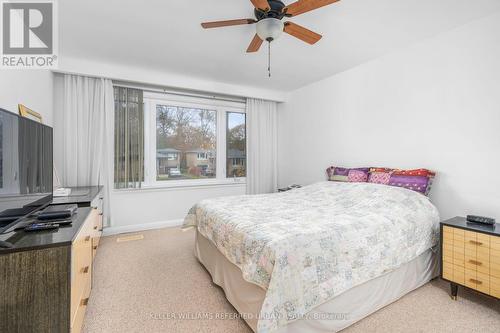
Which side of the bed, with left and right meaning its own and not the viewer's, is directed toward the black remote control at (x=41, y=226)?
front

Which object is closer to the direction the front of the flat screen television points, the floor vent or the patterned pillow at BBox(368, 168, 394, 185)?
the patterned pillow

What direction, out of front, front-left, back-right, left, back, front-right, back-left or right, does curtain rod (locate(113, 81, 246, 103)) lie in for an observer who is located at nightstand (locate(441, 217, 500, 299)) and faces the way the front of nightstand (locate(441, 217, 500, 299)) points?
front-right

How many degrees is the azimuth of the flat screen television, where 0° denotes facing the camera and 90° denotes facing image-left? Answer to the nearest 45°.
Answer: approximately 315°

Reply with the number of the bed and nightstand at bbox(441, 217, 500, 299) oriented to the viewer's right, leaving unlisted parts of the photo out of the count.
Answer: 0

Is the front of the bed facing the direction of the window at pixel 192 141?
no

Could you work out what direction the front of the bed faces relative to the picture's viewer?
facing the viewer and to the left of the viewer

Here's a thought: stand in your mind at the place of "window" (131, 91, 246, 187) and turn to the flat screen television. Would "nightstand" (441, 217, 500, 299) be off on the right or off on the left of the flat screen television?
left

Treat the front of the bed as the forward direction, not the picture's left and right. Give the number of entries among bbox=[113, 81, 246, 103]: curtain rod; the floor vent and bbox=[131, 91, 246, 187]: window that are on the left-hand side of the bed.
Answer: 0

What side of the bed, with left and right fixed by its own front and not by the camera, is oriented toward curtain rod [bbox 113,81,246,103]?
right

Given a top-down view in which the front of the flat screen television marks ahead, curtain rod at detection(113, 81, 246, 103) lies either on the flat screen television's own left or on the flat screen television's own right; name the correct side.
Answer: on the flat screen television's own left

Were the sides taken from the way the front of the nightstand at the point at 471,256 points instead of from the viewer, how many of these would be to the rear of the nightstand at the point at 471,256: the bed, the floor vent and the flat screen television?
0

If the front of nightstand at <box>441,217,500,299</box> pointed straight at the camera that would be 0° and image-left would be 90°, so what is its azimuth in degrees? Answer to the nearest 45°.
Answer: approximately 45°

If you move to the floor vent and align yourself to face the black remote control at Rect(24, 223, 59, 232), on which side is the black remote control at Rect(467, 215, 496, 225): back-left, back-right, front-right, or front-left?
front-left

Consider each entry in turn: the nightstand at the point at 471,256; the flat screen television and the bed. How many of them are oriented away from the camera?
0

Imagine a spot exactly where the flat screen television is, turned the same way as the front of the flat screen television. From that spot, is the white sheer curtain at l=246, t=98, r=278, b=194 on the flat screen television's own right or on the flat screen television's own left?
on the flat screen television's own left

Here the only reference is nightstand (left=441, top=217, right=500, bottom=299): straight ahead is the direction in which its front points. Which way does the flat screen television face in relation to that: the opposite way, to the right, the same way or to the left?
the opposite way
